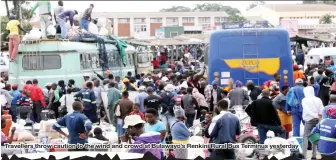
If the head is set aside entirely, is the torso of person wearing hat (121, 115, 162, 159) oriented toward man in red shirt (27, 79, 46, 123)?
no

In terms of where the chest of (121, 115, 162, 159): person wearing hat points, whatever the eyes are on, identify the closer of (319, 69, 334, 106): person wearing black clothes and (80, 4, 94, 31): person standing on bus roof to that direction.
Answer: the person standing on bus roof

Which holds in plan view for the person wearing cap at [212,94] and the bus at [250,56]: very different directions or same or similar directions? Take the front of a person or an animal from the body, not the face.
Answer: very different directions
